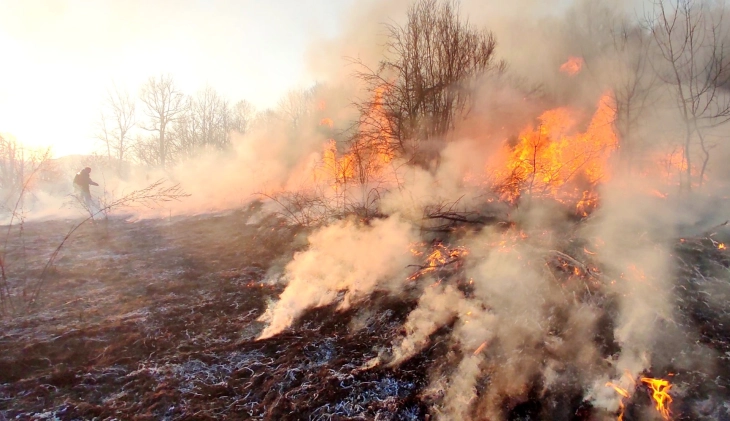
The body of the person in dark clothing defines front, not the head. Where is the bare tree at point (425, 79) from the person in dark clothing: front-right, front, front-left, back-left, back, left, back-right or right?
front-right

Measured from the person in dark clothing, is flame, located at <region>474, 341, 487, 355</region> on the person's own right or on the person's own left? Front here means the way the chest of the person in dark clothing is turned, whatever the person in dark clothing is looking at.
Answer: on the person's own right

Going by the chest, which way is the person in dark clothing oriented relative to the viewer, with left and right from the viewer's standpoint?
facing to the right of the viewer

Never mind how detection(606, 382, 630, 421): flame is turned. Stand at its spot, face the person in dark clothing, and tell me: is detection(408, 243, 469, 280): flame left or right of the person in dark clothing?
right

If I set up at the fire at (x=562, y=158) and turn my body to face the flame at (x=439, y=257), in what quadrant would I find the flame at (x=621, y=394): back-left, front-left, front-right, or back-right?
front-left

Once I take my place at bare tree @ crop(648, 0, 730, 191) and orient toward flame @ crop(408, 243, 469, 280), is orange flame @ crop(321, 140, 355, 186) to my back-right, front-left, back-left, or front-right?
front-right

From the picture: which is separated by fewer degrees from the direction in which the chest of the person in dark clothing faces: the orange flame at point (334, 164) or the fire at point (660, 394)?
the orange flame

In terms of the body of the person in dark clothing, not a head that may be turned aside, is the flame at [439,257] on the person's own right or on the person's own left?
on the person's own right

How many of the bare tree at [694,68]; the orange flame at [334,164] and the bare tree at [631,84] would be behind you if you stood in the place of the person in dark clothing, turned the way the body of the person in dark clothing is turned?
0

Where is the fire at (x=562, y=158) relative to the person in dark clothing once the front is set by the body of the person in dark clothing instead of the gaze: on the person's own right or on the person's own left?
on the person's own right

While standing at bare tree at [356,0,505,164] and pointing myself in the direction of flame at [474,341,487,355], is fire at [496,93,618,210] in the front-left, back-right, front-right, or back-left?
front-left

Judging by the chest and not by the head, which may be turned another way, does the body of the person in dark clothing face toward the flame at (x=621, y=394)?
no

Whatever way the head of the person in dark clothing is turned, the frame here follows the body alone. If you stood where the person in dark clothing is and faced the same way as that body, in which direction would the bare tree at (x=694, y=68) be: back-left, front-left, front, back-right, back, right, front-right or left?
front-right
